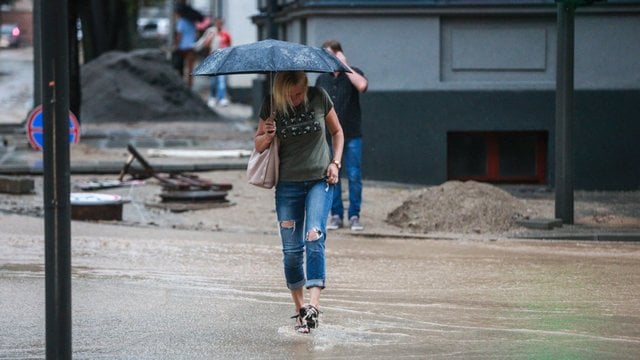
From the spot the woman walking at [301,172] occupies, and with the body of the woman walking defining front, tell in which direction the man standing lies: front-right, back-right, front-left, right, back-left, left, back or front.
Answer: back

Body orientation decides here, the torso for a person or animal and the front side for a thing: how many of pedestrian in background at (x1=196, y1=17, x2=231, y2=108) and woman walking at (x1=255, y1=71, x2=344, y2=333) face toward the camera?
2

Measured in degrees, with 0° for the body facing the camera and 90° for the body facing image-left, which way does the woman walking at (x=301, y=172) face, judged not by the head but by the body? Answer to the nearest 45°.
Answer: approximately 0°

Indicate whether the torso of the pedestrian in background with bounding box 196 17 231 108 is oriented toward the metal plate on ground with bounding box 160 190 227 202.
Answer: yes

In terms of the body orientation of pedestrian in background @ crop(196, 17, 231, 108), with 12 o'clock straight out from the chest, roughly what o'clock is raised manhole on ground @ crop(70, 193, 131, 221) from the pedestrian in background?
The raised manhole on ground is roughly at 12 o'clock from the pedestrian in background.

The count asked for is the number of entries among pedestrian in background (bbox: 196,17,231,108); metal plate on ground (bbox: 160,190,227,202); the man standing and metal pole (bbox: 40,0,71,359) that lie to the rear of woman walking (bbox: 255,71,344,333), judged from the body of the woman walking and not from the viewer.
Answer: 3

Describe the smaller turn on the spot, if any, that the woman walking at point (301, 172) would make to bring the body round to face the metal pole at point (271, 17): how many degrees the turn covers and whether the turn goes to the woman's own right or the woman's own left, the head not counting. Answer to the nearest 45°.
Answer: approximately 180°

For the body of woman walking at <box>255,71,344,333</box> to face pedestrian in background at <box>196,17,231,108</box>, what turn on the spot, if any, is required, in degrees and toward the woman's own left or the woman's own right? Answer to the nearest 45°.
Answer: approximately 180°

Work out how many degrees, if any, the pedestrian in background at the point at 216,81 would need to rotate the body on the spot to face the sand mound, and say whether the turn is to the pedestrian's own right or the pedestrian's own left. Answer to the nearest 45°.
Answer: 0° — they already face it
